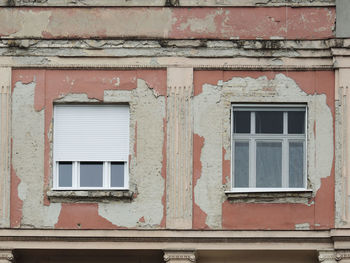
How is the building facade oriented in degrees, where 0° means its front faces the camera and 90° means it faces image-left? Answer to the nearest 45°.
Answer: approximately 0°
